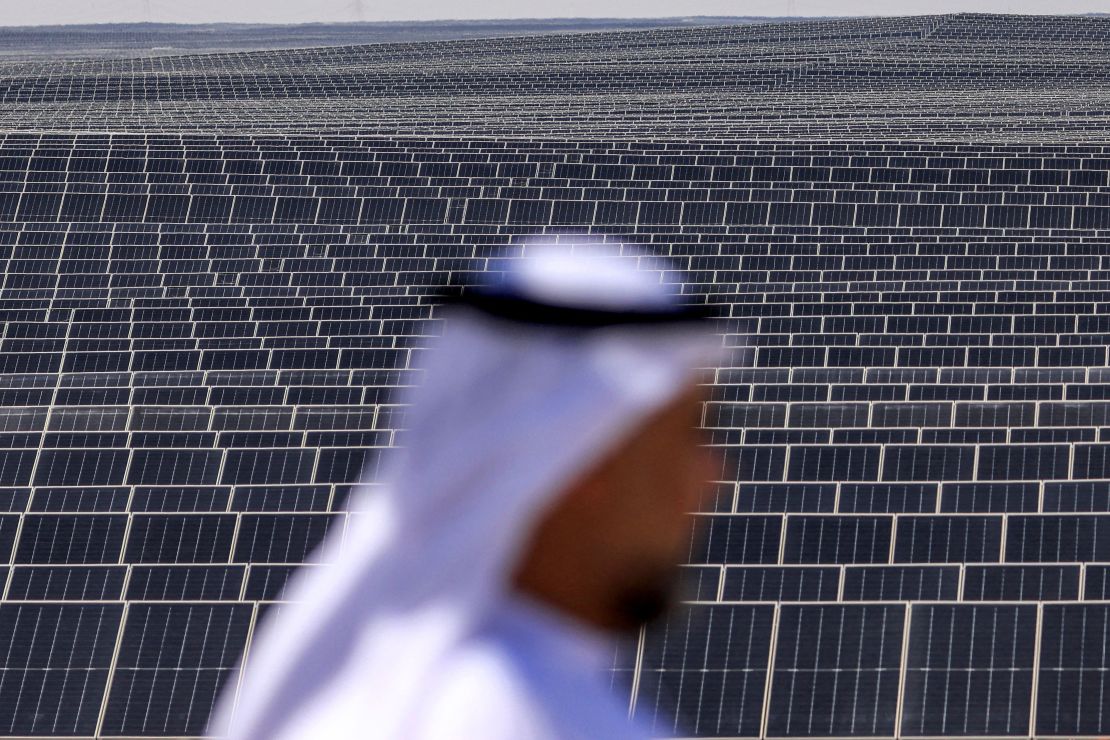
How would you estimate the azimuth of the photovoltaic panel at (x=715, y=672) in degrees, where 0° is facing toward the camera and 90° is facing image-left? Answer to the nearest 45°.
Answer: approximately 0°

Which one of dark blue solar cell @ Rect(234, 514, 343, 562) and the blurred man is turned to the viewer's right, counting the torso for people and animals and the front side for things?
the blurred man

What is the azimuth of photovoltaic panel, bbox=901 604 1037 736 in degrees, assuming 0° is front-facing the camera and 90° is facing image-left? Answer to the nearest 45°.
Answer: approximately 0°

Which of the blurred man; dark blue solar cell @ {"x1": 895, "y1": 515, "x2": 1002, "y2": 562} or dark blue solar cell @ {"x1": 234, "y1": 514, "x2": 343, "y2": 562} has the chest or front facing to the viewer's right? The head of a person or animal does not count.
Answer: the blurred man

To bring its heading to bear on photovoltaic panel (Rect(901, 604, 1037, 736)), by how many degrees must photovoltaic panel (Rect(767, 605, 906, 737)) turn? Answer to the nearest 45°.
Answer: approximately 90° to its left

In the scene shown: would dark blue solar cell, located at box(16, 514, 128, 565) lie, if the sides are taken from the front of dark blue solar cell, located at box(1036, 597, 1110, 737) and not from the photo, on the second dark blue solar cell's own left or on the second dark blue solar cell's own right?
on the second dark blue solar cell's own right
